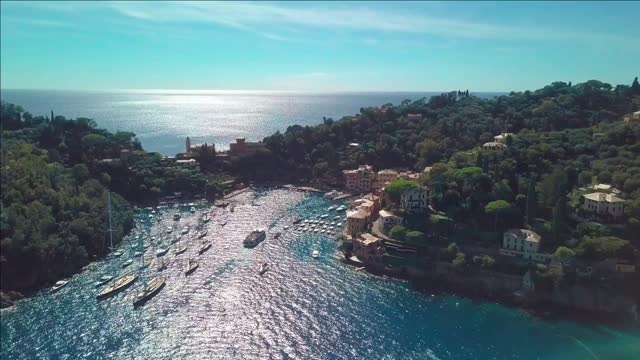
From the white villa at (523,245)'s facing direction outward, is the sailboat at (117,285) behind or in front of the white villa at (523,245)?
in front

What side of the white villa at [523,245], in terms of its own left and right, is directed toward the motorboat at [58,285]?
right

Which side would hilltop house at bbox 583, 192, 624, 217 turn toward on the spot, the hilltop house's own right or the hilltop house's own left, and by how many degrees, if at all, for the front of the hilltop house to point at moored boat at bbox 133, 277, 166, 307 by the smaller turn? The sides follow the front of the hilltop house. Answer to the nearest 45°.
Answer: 0° — it already faces it

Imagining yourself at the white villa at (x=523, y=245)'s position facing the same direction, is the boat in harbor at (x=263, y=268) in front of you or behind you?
in front

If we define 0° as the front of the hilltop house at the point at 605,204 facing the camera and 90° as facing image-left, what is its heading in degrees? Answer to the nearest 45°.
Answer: approximately 45°

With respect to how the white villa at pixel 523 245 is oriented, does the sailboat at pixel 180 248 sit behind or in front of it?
in front

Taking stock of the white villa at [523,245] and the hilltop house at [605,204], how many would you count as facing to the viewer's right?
0

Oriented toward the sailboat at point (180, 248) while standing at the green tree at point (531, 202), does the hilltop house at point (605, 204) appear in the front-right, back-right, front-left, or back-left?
back-left

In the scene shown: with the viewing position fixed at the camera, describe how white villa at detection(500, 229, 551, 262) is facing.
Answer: facing the viewer and to the left of the viewer

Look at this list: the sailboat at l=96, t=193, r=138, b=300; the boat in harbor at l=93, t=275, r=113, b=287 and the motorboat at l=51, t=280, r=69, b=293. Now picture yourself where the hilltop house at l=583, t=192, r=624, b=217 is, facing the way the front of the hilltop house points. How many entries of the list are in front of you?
3
